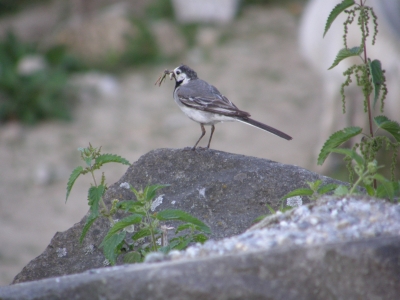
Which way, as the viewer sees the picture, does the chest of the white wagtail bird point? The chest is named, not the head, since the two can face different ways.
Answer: to the viewer's left

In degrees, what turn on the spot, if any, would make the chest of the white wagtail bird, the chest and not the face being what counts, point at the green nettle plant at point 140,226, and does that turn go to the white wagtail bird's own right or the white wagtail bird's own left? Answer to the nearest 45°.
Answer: approximately 90° to the white wagtail bird's own left

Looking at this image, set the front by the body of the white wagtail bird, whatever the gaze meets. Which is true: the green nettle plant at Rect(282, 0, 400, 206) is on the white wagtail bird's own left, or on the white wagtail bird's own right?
on the white wagtail bird's own left
